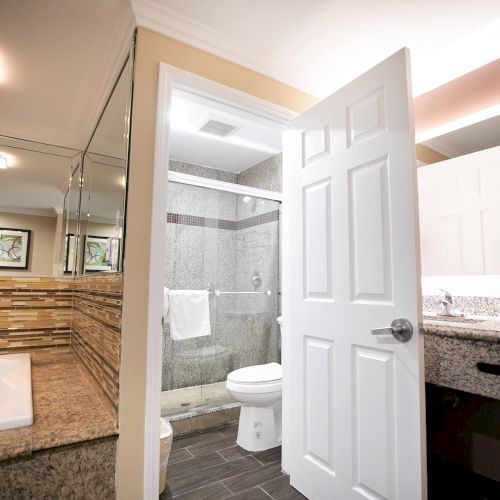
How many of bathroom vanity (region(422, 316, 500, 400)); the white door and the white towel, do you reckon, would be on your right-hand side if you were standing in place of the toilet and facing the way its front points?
1

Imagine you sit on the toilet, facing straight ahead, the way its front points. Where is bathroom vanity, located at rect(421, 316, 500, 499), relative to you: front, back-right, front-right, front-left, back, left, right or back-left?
left

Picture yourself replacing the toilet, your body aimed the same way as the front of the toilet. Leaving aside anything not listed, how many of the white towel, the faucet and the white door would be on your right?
1

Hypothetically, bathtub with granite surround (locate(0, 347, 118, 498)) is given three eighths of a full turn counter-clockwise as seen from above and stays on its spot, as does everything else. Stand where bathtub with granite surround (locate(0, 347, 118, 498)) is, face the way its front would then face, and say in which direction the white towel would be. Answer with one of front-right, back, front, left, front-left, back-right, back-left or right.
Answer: front

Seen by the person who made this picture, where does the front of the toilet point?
facing the viewer and to the left of the viewer

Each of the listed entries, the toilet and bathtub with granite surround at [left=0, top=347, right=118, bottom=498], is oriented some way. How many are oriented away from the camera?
0

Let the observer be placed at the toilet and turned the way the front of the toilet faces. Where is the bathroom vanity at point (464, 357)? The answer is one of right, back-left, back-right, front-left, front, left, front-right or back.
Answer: left

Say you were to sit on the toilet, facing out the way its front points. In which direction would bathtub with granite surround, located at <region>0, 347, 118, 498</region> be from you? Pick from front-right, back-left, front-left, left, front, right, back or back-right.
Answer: front

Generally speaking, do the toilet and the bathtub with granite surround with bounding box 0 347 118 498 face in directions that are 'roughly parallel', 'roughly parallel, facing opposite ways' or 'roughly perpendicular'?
roughly perpendicular

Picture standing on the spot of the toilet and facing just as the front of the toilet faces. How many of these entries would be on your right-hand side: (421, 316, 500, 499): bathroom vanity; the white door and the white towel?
1

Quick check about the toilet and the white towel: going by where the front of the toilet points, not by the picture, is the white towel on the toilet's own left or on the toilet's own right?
on the toilet's own right

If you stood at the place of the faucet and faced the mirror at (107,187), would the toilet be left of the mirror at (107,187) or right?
right
